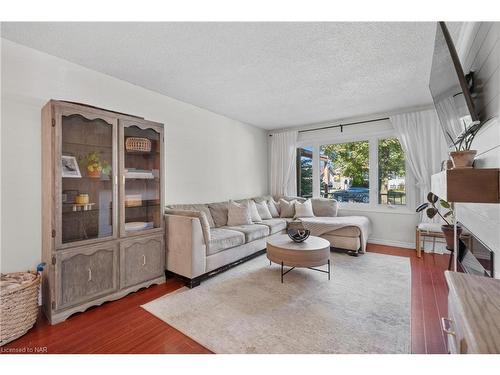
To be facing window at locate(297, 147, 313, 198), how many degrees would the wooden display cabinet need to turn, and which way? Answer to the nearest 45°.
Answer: approximately 45° to its left

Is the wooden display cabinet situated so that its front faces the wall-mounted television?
yes

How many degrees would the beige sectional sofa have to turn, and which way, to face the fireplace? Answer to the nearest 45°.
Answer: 0° — it already faces it

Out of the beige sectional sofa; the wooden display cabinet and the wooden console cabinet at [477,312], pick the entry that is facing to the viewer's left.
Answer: the wooden console cabinet

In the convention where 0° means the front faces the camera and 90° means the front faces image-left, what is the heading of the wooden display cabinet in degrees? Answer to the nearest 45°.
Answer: approximately 315°

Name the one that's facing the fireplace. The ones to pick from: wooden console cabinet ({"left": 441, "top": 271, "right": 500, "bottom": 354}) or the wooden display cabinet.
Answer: the wooden display cabinet

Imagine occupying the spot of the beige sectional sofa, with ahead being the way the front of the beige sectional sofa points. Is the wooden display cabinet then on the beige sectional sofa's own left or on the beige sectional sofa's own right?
on the beige sectional sofa's own right

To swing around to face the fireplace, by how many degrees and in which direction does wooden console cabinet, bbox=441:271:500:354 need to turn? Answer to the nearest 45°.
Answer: approximately 90° to its right

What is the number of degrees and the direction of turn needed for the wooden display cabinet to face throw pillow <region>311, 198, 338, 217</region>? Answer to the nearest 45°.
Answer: approximately 45° to its left

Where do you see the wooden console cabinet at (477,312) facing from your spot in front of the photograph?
facing to the left of the viewer
